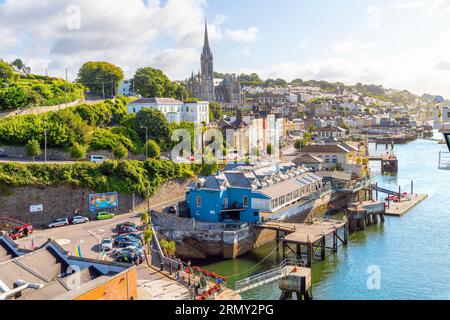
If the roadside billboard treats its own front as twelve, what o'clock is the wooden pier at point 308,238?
The wooden pier is roughly at 10 o'clock from the roadside billboard.

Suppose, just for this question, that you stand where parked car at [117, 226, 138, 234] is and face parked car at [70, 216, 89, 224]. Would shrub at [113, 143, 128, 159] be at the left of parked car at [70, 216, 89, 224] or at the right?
right

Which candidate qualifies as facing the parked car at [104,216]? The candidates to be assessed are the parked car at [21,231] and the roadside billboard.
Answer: the roadside billboard

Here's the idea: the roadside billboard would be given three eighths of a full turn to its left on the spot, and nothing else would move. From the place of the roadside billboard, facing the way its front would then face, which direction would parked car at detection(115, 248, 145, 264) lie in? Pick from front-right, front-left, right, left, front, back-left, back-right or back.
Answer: back-right

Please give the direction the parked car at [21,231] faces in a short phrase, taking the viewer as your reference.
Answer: facing the viewer and to the left of the viewer

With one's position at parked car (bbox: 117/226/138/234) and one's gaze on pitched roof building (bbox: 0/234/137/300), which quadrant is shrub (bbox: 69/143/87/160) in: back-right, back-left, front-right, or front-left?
back-right

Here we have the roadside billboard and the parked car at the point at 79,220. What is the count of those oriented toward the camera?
1

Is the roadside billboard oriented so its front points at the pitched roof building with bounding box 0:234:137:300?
yes

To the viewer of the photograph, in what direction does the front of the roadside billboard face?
facing the viewer

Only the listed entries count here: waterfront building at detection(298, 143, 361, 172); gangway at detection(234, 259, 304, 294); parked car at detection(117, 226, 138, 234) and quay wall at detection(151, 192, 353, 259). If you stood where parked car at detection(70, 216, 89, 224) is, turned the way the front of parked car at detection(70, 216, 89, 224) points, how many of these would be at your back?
0

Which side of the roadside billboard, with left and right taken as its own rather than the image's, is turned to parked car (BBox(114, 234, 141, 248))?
front

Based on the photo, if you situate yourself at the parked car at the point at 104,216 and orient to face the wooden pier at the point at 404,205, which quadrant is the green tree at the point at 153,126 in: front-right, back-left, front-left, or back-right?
front-left

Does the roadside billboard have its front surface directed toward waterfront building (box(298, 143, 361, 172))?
no

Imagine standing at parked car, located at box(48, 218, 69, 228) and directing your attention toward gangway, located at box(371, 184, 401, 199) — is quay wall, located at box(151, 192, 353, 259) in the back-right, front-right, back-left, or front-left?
front-right
